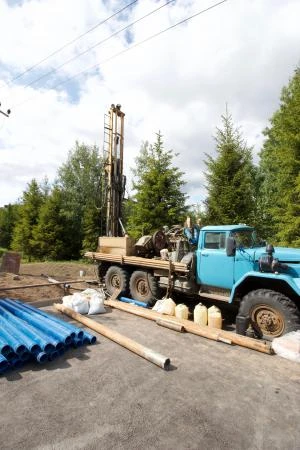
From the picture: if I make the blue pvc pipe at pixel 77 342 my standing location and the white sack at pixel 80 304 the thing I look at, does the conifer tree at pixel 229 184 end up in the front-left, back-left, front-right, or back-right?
front-right

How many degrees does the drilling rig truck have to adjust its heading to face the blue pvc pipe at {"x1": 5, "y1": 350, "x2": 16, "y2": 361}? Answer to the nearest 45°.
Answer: approximately 90° to its right

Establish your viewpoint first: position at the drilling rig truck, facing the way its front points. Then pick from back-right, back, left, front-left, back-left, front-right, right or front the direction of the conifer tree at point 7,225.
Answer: back

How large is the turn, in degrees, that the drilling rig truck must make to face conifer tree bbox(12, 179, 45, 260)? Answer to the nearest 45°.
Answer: approximately 180°

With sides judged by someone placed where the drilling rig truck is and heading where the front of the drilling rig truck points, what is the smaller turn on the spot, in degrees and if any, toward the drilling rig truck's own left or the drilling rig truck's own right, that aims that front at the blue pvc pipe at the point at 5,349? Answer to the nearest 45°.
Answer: approximately 90° to the drilling rig truck's own right

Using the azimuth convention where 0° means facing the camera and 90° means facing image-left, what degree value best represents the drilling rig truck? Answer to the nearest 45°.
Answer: approximately 315°

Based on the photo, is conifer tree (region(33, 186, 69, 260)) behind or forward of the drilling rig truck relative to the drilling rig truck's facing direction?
behind

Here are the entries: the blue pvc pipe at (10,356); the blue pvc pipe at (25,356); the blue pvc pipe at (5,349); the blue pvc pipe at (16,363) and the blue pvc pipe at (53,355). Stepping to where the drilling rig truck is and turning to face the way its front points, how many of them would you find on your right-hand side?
5

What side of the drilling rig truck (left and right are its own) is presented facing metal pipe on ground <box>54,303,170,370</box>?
right

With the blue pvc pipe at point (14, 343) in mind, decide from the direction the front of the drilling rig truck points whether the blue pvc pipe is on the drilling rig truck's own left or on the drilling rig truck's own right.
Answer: on the drilling rig truck's own right

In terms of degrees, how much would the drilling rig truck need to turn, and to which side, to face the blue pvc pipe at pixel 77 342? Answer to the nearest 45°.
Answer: approximately 90° to its right

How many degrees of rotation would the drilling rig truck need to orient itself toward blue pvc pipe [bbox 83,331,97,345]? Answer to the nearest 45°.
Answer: approximately 90° to its right
